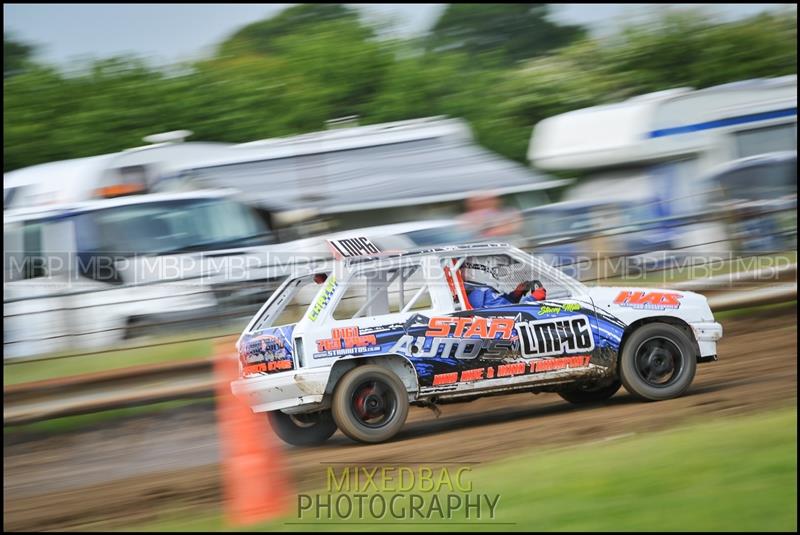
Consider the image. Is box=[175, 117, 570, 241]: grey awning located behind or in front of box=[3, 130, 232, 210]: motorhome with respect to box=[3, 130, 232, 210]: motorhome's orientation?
behind

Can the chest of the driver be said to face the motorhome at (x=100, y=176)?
no

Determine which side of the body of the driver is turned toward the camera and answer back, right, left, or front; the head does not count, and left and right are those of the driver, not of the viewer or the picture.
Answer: right

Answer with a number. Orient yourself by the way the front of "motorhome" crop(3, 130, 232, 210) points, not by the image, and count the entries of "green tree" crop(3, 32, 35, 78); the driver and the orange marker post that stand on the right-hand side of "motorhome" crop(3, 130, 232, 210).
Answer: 1

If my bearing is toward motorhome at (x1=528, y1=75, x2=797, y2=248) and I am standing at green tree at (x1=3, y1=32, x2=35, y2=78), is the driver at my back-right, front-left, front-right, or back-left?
front-right

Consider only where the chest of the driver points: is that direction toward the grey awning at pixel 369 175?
no

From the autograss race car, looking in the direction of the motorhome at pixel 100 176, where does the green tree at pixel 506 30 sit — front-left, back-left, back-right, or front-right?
front-right

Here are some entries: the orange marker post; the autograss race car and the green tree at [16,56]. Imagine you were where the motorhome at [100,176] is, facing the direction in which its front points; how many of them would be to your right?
1
